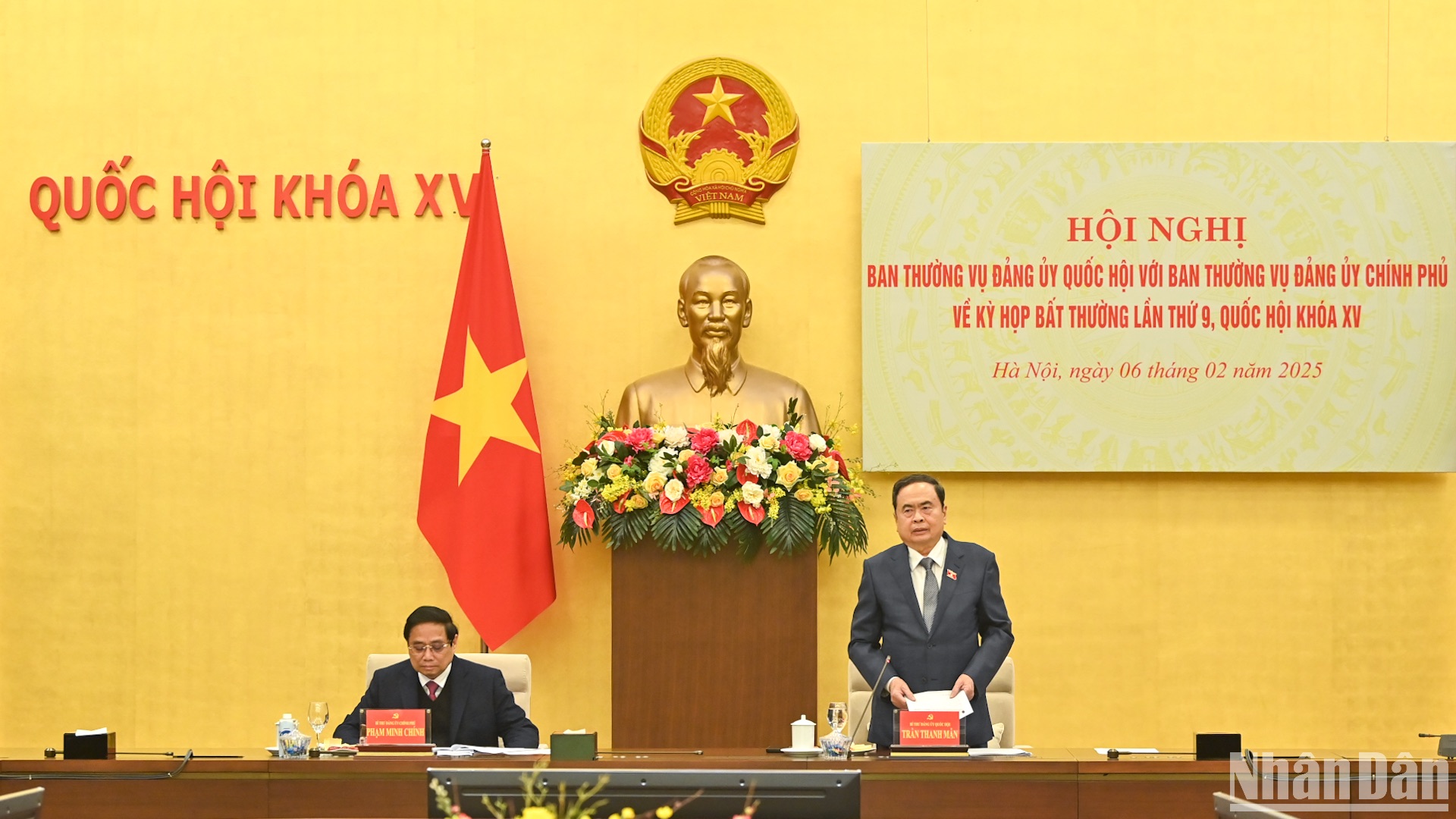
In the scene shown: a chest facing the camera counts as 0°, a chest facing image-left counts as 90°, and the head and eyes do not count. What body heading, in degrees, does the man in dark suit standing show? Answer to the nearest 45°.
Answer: approximately 0°

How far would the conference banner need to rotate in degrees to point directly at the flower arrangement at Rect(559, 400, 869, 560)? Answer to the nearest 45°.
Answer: approximately 45° to its right

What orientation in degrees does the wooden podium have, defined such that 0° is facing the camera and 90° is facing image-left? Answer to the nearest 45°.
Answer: approximately 0°

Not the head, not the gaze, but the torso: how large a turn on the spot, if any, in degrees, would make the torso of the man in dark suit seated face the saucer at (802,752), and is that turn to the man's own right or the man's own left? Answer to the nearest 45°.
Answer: approximately 45° to the man's own left

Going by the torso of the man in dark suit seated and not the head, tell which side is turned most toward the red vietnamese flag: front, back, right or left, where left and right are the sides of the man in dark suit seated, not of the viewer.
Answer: back
